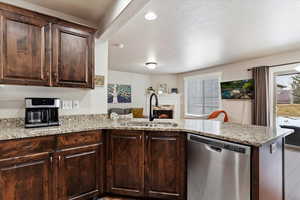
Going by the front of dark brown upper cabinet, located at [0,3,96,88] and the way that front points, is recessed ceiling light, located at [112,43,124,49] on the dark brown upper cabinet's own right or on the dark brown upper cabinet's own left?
on the dark brown upper cabinet's own left

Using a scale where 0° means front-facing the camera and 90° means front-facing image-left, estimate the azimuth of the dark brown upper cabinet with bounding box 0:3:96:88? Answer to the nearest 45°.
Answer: approximately 315°

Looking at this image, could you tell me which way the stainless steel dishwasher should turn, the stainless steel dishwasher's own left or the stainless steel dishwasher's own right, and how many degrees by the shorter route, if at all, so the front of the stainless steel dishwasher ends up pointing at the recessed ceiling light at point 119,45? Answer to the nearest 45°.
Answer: approximately 90° to the stainless steel dishwasher's own right

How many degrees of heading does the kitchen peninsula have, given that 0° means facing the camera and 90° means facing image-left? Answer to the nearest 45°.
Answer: approximately 0°
